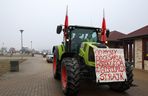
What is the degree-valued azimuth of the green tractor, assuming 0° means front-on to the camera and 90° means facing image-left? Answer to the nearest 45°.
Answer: approximately 315°

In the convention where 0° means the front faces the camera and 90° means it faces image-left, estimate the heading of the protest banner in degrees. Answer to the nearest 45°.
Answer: approximately 0°
